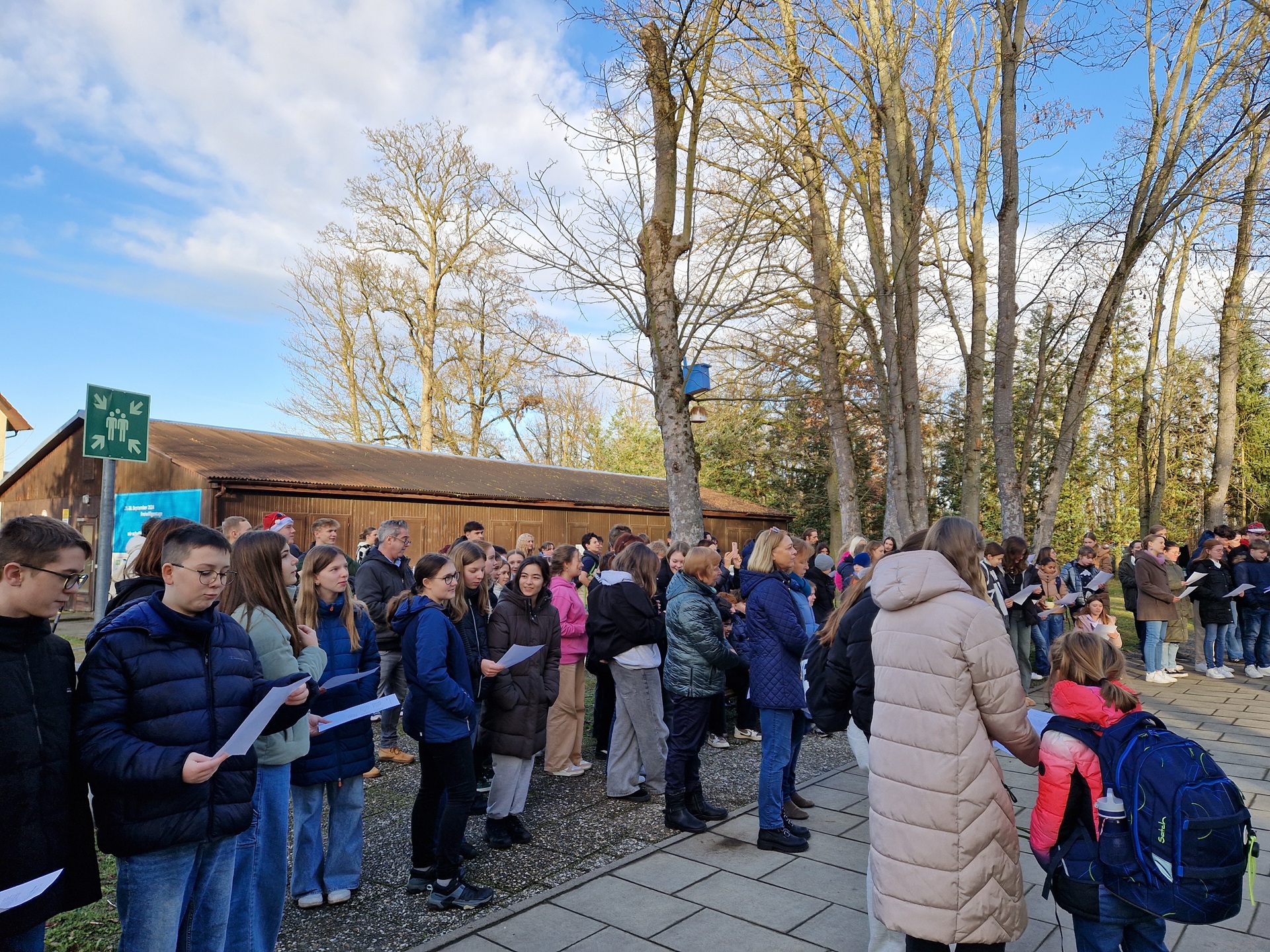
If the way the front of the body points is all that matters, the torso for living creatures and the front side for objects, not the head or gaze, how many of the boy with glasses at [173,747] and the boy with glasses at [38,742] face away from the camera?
0

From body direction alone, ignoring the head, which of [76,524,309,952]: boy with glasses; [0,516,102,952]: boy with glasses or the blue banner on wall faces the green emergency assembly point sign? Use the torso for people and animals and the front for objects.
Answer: the blue banner on wall

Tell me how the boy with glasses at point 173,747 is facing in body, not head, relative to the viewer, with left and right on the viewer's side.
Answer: facing the viewer and to the right of the viewer

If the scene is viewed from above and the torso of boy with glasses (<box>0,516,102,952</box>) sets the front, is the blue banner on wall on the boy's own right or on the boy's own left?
on the boy's own left

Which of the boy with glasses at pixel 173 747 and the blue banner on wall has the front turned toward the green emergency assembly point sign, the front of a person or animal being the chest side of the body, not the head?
the blue banner on wall

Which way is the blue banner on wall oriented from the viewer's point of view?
toward the camera

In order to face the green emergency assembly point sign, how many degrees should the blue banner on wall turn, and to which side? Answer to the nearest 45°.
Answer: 0° — it already faces it

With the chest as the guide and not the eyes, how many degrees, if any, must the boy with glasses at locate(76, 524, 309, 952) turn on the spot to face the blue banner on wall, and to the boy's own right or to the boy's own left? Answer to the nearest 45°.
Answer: approximately 135° to the boy's own left

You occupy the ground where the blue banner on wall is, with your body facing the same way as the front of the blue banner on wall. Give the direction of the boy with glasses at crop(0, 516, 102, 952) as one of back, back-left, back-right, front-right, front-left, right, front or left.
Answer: front

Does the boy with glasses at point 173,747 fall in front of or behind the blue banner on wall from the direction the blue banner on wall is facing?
in front

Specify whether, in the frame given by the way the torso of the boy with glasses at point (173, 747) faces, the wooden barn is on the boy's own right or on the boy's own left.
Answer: on the boy's own left

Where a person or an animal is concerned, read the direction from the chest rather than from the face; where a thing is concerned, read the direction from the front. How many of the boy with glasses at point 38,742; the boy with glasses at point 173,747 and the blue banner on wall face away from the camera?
0
